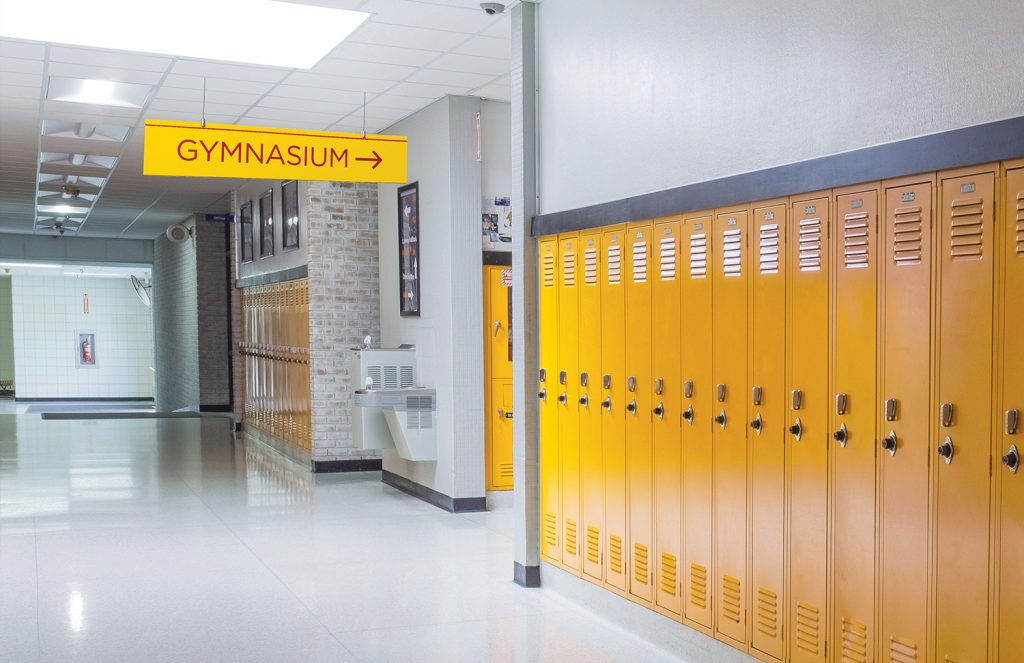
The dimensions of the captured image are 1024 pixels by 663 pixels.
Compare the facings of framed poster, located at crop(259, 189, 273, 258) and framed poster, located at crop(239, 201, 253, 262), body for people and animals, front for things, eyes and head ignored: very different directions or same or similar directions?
same or similar directions

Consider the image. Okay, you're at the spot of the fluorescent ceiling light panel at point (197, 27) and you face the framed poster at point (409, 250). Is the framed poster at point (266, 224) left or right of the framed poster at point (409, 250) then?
left
